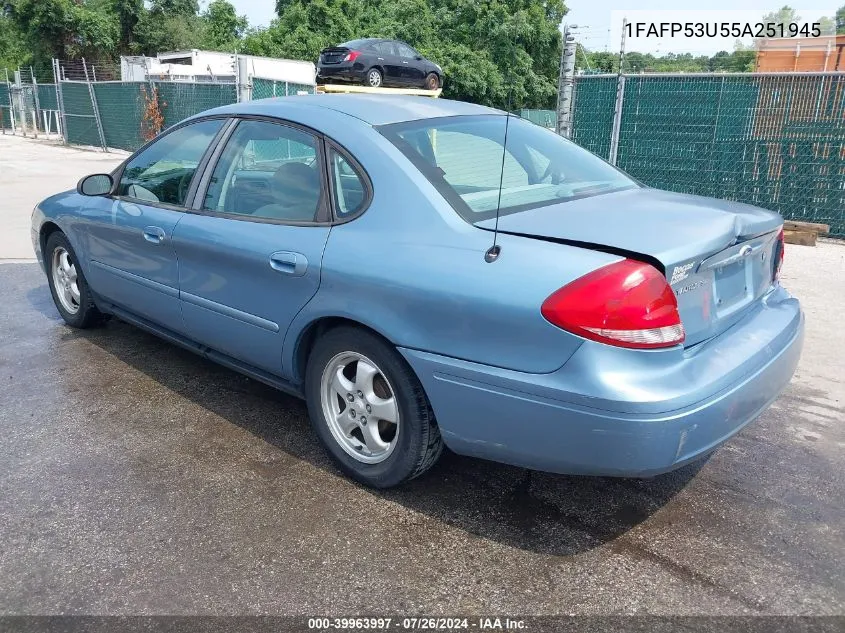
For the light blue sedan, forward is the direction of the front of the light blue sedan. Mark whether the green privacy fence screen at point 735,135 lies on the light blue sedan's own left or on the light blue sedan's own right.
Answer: on the light blue sedan's own right

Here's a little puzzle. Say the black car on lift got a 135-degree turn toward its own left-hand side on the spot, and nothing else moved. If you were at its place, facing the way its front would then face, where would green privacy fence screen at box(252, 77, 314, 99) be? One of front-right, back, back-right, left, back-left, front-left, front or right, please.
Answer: front-left

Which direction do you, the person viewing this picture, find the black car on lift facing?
facing away from the viewer and to the right of the viewer

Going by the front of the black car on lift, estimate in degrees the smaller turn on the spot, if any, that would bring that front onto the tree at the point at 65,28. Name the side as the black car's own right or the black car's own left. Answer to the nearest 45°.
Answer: approximately 90° to the black car's own left

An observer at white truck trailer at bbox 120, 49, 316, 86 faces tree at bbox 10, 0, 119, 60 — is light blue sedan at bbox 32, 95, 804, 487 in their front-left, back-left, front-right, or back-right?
back-left

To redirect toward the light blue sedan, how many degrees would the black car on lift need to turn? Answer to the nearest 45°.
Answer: approximately 135° to its right

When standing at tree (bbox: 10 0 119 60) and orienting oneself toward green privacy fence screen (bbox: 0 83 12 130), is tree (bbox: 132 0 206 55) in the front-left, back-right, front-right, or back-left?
back-left

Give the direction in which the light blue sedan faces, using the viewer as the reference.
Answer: facing away from the viewer and to the left of the viewer

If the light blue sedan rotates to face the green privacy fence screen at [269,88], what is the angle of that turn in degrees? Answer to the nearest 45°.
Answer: approximately 45° to its right

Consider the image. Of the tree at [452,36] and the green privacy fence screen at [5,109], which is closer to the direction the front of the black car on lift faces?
the tree

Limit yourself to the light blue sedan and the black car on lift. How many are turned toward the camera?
0
